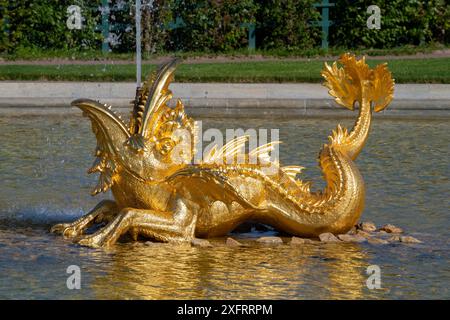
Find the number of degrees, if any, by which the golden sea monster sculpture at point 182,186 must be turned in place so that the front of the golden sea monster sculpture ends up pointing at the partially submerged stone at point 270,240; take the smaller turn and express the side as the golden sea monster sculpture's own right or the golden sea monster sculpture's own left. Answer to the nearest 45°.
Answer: approximately 180°

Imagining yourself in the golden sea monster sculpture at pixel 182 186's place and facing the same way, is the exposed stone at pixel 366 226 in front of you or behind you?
behind

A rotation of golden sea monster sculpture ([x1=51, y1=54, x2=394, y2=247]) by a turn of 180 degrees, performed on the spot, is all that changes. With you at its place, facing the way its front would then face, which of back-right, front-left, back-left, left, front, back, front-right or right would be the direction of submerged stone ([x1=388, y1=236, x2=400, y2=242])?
front

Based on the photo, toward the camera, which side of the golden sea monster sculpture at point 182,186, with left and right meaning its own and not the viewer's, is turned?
left

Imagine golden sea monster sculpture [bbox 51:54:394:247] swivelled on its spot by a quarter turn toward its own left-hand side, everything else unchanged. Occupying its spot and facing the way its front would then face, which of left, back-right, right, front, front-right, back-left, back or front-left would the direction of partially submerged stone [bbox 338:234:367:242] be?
left

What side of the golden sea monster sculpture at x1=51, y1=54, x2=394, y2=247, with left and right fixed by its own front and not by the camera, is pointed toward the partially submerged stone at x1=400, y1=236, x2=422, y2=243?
back

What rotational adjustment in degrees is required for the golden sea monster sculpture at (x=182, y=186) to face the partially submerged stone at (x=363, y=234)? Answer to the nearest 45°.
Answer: approximately 180°
